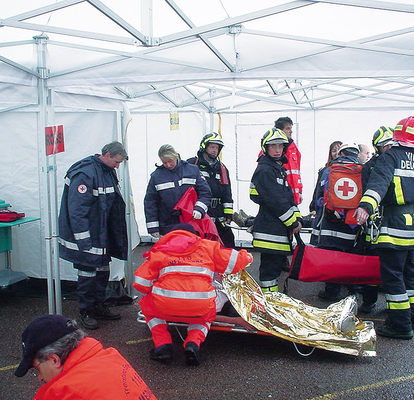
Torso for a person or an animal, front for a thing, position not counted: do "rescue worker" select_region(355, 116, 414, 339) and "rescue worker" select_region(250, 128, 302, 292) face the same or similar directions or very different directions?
very different directions

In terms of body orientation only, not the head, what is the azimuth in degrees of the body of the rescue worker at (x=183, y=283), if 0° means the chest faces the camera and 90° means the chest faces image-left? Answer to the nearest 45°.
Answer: approximately 180°

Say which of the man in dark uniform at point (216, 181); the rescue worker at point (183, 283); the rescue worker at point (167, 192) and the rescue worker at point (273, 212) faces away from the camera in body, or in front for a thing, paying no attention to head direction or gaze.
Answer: the rescue worker at point (183, 283)

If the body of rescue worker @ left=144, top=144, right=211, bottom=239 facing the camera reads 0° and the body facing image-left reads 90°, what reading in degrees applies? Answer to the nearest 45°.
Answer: approximately 0°

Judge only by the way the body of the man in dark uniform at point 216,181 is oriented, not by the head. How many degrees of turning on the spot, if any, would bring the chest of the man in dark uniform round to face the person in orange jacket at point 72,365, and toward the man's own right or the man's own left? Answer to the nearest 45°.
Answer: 0° — they already face them

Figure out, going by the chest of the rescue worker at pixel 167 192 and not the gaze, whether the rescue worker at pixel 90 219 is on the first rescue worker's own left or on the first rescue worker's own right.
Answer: on the first rescue worker's own right

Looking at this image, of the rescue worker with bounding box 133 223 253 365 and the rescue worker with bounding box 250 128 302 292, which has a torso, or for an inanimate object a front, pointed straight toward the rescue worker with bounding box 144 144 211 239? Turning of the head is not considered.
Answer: the rescue worker with bounding box 133 223 253 365

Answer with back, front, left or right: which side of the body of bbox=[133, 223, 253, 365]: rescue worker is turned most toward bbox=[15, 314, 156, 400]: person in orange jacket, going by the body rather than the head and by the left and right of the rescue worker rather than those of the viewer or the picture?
back

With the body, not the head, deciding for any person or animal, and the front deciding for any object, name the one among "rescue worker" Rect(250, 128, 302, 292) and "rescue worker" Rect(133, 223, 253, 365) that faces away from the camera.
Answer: "rescue worker" Rect(133, 223, 253, 365)

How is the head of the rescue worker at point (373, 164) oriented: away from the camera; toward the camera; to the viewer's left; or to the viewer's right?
to the viewer's left
